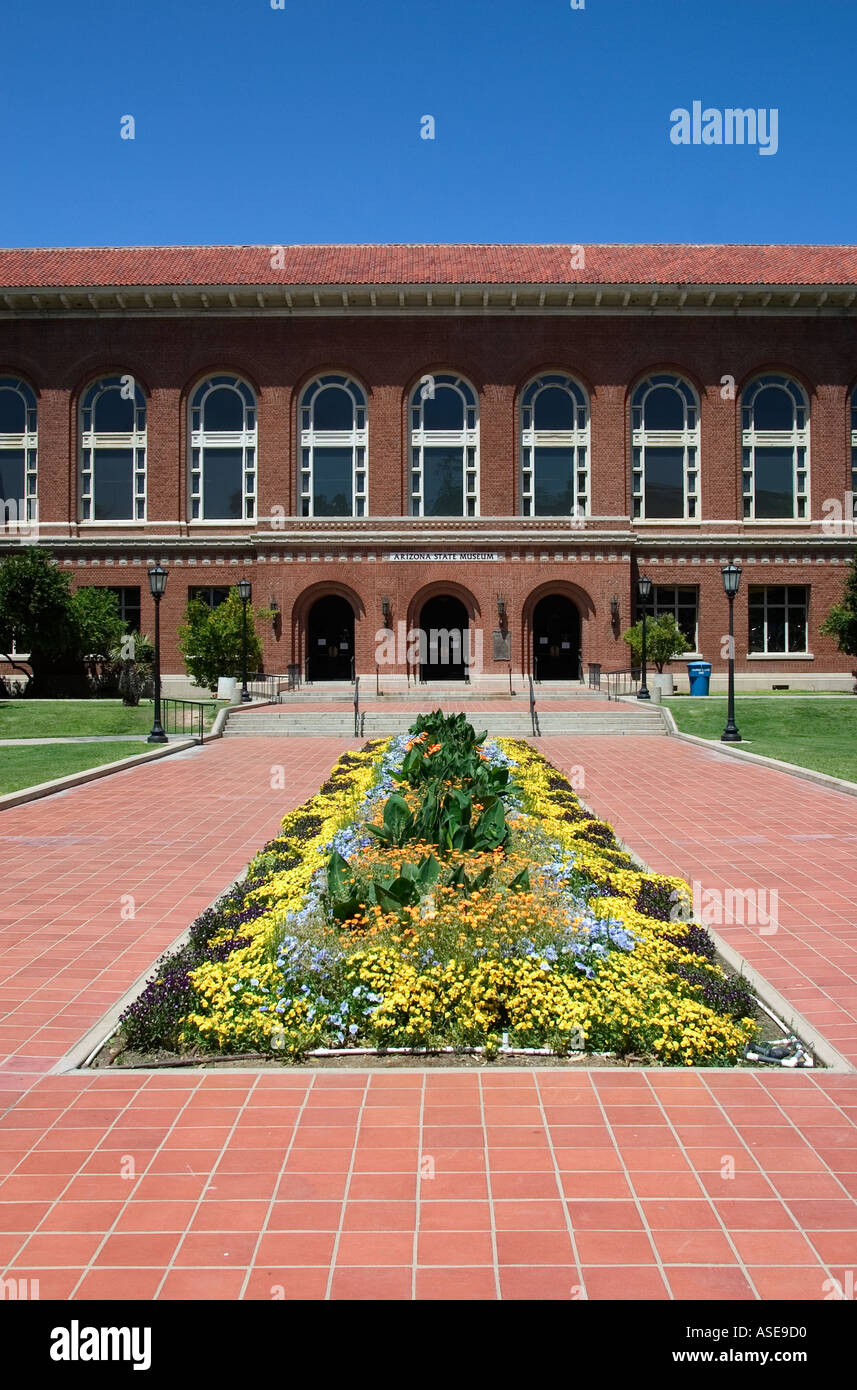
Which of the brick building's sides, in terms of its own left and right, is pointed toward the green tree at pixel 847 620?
left

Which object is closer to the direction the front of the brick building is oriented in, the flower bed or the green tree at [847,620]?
the flower bed

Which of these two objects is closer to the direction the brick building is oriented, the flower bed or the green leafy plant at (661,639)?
the flower bed

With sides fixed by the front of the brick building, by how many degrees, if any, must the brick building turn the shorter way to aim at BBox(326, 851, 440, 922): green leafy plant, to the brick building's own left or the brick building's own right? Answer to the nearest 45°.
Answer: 0° — it already faces it

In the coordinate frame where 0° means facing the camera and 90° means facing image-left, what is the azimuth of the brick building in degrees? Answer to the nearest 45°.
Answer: approximately 0°

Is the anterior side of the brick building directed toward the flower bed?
yes

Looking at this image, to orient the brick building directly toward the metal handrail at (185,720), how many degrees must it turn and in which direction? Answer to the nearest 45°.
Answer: approximately 45° to its right

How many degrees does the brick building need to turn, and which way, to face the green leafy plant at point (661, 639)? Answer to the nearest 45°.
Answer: approximately 45° to its left
